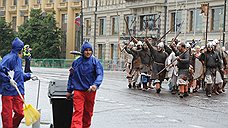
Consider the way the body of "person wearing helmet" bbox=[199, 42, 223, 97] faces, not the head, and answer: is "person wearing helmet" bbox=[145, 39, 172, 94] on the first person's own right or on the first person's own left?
on the first person's own right

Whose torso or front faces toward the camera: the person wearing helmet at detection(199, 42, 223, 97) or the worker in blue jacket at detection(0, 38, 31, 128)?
the person wearing helmet

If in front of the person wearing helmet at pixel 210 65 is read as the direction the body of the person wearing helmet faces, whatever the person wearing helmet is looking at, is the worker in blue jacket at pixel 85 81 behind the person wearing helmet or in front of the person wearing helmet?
in front

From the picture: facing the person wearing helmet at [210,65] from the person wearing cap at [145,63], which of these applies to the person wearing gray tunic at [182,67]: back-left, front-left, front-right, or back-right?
front-right

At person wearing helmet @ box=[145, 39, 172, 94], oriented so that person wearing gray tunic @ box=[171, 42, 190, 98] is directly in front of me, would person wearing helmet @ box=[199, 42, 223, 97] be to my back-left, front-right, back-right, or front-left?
front-left

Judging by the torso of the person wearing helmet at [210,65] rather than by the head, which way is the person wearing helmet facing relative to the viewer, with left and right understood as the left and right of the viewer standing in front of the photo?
facing the viewer

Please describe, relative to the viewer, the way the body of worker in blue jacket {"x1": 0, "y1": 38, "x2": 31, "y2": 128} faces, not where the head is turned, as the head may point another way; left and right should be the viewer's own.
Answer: facing away from the viewer and to the right of the viewer
